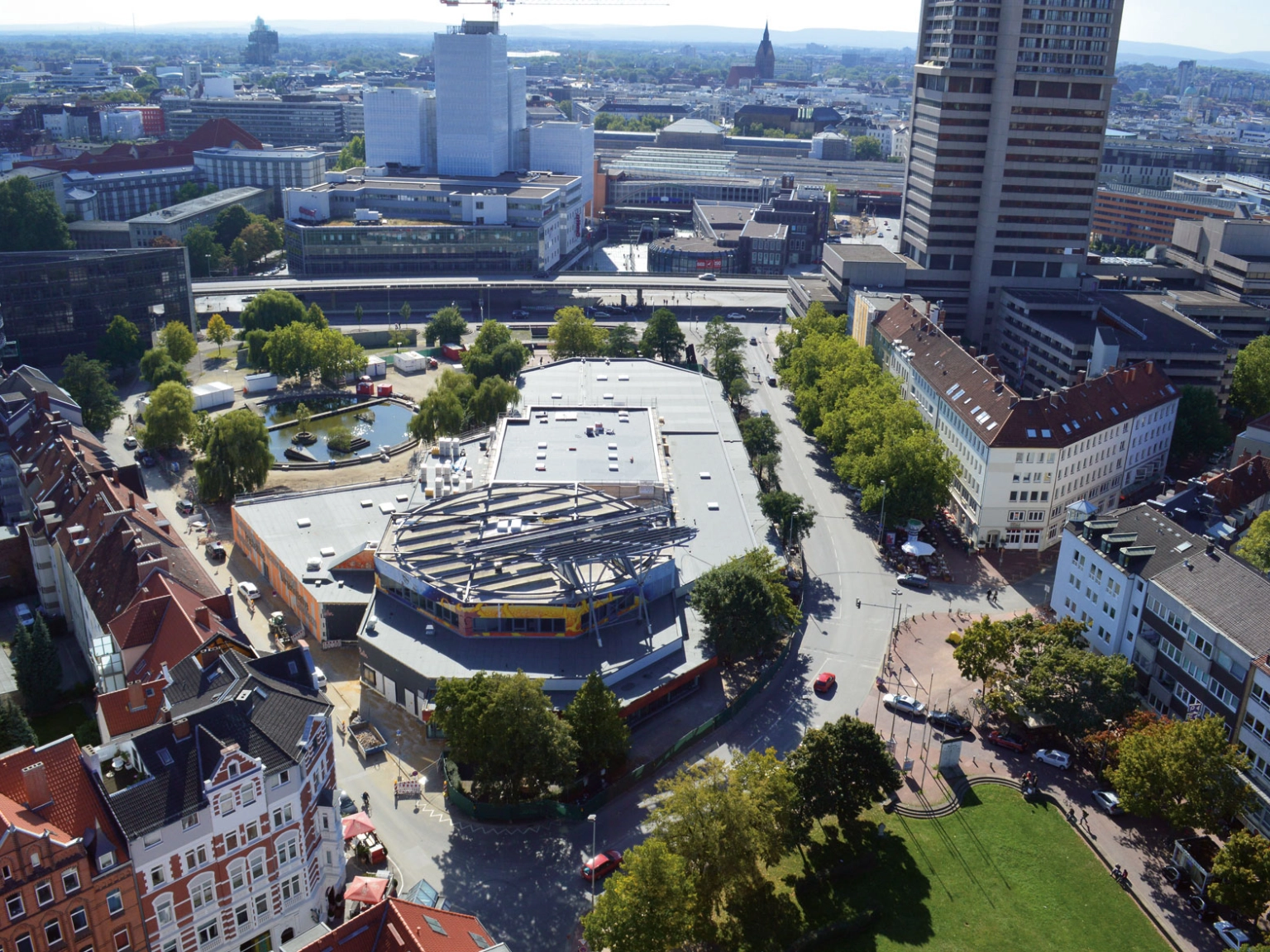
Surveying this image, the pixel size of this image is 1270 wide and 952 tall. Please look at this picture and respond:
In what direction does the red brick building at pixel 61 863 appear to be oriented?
toward the camera
